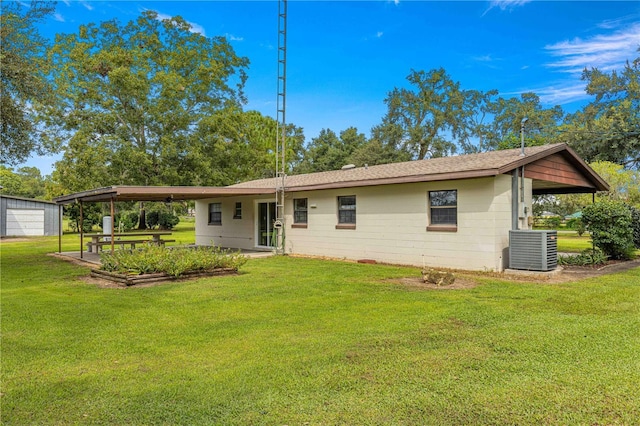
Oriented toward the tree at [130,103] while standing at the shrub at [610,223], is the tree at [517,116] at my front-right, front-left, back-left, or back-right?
front-right

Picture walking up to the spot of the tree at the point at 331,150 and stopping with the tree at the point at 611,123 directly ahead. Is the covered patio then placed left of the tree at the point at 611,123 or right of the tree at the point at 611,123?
right

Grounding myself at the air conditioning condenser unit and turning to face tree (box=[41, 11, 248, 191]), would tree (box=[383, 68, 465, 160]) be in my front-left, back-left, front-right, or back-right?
front-right

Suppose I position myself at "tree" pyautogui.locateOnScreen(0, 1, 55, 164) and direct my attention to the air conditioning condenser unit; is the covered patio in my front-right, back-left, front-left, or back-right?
front-left
